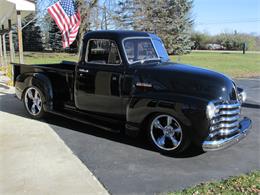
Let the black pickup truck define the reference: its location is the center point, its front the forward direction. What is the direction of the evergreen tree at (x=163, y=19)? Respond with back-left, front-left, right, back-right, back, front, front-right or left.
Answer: back-left

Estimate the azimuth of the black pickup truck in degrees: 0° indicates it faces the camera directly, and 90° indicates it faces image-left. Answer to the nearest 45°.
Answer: approximately 315°

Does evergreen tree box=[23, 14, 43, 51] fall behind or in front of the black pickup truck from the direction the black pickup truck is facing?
behind

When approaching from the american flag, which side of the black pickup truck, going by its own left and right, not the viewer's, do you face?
back
